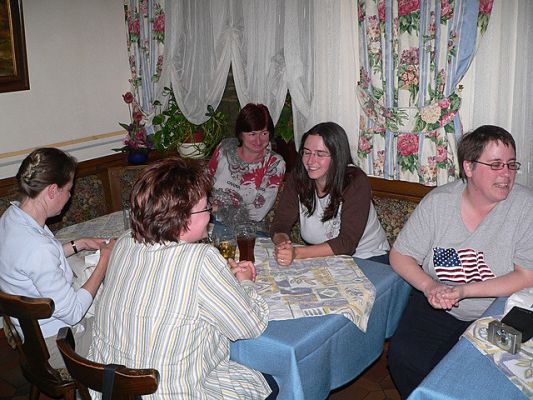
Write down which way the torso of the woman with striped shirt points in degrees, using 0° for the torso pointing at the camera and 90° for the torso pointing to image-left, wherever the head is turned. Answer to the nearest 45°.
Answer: approximately 225°

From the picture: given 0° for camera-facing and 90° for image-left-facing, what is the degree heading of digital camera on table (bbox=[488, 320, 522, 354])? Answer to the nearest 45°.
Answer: approximately 45°

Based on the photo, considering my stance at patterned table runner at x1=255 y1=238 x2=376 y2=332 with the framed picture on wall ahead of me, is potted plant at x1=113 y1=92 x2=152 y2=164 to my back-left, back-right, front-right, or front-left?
front-right

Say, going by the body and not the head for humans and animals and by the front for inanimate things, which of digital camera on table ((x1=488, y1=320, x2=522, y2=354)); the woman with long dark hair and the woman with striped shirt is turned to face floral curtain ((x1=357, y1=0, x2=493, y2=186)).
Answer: the woman with striped shirt

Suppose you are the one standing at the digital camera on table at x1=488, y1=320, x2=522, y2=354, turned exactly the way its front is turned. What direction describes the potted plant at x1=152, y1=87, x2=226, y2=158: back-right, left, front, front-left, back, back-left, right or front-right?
right

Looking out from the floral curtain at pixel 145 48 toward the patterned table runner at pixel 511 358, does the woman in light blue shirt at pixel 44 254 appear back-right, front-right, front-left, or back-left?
front-right

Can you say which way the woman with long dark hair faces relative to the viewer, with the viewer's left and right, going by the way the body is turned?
facing the viewer and to the left of the viewer

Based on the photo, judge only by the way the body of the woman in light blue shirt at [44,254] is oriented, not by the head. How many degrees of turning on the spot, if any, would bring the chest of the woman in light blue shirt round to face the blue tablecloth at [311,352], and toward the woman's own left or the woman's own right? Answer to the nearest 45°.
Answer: approximately 90° to the woman's own right

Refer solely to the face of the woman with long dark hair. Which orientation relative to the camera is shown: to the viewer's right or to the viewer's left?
to the viewer's left

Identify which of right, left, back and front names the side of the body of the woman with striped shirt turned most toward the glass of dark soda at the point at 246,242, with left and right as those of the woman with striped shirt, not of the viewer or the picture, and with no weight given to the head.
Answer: front

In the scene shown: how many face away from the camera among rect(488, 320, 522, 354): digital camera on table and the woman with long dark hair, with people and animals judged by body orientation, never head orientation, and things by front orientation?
0

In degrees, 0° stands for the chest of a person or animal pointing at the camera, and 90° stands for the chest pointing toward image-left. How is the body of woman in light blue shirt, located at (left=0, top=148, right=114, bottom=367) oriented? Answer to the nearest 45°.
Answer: approximately 225°

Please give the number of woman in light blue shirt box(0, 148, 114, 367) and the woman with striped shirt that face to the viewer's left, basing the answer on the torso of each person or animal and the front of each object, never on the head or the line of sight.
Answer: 0
